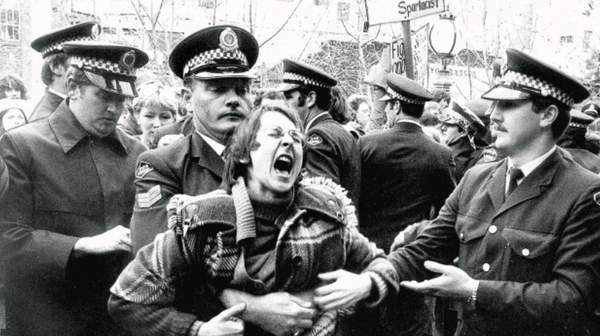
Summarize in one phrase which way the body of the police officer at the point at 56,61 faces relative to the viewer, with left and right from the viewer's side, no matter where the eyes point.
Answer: facing to the right of the viewer

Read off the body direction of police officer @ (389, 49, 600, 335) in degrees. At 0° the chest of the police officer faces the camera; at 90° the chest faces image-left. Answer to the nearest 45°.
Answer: approximately 45°

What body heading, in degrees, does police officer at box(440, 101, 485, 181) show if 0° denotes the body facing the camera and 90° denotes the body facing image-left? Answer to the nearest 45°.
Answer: approximately 90°

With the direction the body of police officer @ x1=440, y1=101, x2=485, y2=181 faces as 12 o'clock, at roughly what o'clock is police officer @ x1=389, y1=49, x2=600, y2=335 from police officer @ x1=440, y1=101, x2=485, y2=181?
police officer @ x1=389, y1=49, x2=600, y2=335 is roughly at 9 o'clock from police officer @ x1=440, y1=101, x2=485, y2=181.

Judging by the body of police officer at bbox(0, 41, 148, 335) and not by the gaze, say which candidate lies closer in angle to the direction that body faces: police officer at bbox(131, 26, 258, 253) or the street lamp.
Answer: the police officer

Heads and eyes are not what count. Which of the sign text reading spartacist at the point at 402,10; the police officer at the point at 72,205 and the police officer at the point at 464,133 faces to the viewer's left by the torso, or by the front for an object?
the police officer at the point at 464,133

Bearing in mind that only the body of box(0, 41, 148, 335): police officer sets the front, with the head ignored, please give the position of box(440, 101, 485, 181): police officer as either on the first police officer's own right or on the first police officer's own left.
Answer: on the first police officer's own left

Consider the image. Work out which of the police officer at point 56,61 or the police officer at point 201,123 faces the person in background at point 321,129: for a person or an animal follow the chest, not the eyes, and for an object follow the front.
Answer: the police officer at point 56,61

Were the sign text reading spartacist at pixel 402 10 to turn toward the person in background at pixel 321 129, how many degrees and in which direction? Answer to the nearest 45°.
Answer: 0° — it already faces them

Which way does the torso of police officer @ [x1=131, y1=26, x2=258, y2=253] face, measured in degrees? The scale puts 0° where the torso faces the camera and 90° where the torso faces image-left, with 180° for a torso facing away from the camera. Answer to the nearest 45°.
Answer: approximately 315°

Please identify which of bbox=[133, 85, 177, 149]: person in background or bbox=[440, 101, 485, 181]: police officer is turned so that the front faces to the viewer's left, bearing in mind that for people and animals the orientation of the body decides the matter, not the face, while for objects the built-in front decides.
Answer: the police officer

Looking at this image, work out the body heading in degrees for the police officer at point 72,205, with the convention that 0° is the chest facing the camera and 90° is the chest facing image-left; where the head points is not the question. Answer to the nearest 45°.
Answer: approximately 315°

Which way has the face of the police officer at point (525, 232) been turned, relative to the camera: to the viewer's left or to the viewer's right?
to the viewer's left
